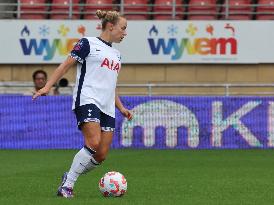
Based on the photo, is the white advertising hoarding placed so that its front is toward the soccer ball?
yes

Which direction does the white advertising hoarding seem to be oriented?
toward the camera

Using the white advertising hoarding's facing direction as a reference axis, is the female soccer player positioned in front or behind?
in front

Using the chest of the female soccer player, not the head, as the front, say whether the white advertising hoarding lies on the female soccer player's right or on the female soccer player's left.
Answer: on the female soccer player's left

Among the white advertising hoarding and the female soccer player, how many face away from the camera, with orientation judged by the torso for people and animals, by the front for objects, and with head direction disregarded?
0

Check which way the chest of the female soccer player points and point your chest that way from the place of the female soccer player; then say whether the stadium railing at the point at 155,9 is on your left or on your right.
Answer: on your left

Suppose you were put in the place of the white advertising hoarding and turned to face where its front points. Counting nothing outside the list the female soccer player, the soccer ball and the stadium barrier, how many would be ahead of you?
3
